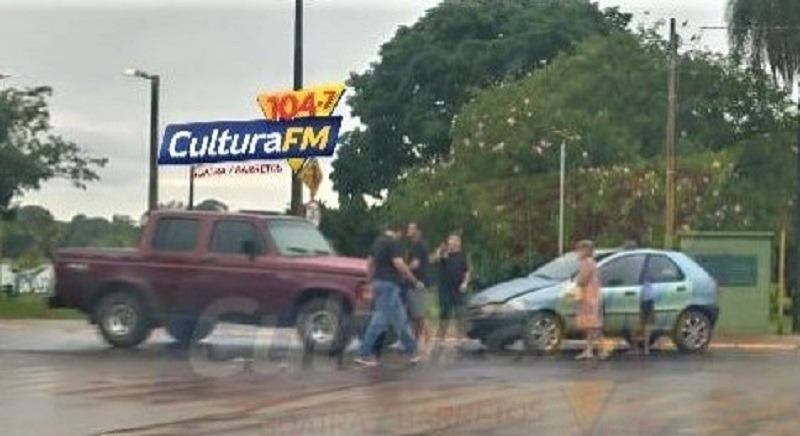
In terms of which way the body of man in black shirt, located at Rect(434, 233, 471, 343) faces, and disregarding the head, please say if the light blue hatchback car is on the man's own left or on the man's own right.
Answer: on the man's own left

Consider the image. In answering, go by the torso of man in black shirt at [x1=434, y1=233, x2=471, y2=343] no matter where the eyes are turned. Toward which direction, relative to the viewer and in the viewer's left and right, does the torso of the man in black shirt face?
facing the viewer

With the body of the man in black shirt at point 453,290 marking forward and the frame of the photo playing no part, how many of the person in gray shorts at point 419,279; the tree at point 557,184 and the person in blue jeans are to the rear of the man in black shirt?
1

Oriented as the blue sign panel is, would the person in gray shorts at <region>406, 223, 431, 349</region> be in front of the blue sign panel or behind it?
in front

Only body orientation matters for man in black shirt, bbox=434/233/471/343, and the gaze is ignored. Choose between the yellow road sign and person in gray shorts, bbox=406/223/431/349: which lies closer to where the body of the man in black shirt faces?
the person in gray shorts

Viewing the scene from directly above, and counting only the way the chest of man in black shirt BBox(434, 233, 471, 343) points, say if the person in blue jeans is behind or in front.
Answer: in front
